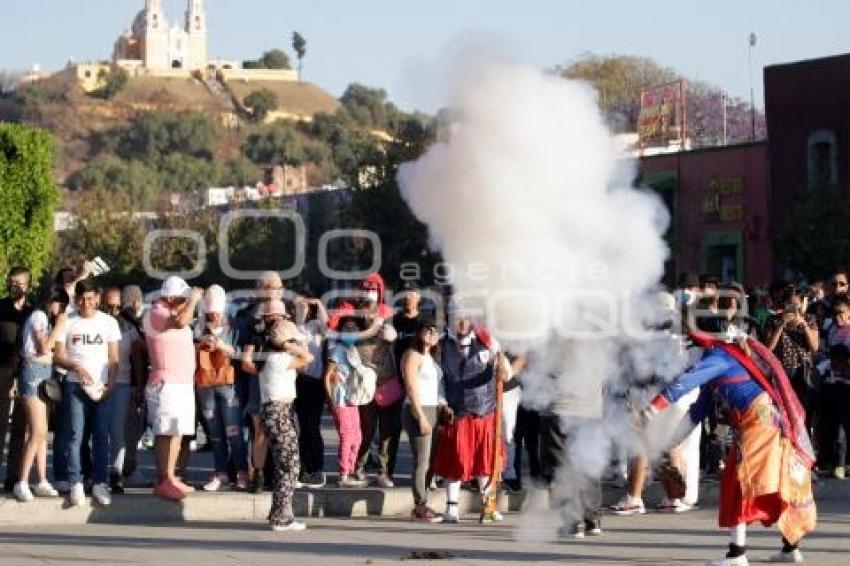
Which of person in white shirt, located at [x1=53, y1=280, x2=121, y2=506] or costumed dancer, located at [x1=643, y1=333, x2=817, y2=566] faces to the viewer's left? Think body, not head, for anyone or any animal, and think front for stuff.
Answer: the costumed dancer

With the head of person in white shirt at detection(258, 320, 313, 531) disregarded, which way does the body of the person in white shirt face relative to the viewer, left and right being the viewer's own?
facing to the right of the viewer

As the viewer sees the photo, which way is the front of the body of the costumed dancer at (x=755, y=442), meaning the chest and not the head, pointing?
to the viewer's left

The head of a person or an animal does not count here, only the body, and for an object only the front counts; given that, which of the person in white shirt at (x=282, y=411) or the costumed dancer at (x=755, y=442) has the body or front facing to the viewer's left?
the costumed dancer

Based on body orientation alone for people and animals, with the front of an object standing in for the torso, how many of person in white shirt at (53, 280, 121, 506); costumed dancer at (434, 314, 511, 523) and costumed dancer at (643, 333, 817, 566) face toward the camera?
2

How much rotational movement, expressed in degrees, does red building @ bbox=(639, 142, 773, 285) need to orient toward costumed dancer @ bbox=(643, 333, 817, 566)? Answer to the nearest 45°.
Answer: approximately 45° to its left

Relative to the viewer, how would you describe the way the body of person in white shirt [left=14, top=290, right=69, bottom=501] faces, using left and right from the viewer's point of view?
facing the viewer and to the right of the viewer

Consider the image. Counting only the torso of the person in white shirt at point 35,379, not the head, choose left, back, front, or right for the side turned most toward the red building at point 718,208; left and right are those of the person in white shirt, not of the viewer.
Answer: left

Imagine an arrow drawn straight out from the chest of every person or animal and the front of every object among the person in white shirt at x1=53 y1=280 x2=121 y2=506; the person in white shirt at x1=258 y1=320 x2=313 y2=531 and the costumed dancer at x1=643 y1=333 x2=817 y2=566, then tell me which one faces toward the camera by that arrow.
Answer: the person in white shirt at x1=53 y1=280 x2=121 y2=506
